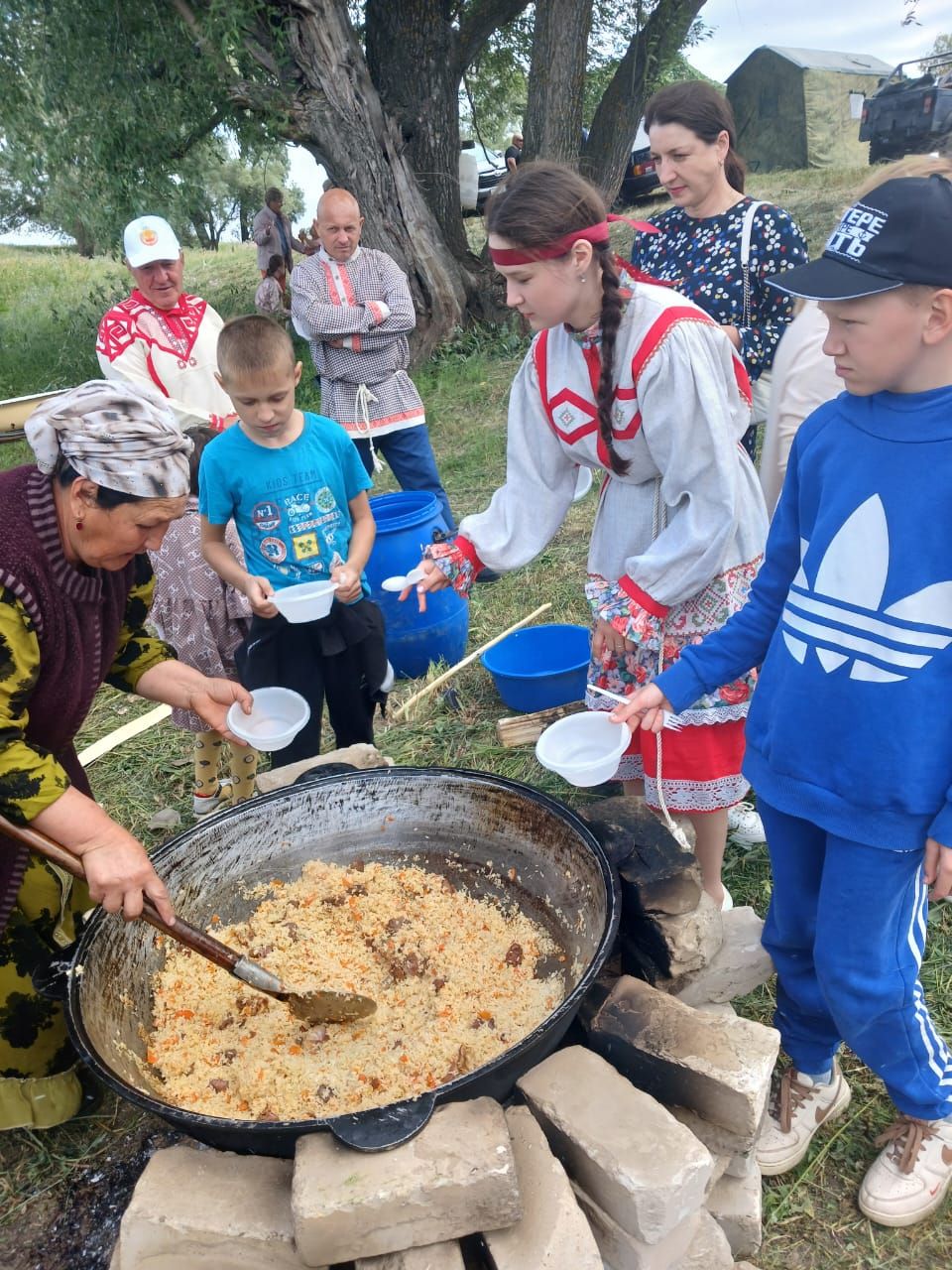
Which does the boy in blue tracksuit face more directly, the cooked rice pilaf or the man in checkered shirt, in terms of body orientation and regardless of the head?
the cooked rice pilaf

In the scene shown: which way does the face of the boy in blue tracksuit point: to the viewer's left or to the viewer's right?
to the viewer's left

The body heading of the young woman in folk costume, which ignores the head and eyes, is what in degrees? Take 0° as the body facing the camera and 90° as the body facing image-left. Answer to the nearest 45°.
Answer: approximately 45°

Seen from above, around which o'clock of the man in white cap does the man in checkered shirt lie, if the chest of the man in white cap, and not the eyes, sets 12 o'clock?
The man in checkered shirt is roughly at 8 o'clock from the man in white cap.

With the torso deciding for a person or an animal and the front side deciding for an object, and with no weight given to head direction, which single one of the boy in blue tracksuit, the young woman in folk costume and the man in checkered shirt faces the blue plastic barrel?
the man in checkered shirt

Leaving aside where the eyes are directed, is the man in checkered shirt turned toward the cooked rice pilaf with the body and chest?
yes

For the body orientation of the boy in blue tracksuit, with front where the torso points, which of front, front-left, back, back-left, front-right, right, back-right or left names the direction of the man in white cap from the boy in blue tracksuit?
right

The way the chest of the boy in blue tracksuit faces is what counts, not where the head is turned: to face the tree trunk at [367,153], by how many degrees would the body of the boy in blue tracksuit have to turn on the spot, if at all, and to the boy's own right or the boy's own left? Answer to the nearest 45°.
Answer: approximately 90° to the boy's own right

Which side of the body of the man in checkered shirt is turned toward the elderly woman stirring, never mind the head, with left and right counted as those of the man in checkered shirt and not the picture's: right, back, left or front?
front

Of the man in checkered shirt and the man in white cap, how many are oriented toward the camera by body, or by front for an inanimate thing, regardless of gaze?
2

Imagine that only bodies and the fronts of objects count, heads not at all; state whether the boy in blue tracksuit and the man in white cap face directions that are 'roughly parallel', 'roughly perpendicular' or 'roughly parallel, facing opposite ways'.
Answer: roughly perpendicular

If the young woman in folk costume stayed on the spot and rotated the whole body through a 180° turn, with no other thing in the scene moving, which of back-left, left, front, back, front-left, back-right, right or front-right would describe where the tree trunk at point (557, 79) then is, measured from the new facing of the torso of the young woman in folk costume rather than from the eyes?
front-left

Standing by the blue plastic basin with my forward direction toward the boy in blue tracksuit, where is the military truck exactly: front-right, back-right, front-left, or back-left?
back-left
